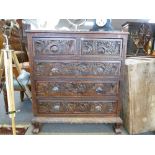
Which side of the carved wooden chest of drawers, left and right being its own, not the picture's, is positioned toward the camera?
front
